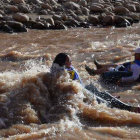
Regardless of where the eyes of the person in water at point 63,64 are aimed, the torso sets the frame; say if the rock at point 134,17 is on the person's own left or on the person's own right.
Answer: on the person's own left

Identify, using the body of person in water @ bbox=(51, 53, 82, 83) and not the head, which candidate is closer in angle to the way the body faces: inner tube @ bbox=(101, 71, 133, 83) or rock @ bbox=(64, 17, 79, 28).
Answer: the inner tube

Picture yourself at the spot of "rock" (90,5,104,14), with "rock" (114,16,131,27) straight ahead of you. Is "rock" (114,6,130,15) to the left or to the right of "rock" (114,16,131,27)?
left

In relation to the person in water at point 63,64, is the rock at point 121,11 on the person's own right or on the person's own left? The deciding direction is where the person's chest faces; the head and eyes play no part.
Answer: on the person's own left

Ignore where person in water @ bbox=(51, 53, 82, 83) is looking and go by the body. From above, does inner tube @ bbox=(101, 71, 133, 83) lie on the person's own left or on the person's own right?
on the person's own left

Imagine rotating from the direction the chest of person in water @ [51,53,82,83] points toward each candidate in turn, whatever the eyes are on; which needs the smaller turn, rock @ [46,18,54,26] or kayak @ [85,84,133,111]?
the kayak

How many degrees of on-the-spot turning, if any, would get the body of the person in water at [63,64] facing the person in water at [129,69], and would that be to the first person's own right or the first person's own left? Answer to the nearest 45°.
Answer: approximately 45° to the first person's own left

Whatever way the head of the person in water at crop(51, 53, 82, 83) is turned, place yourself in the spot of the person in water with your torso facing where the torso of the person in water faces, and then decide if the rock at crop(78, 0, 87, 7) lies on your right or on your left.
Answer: on your left
